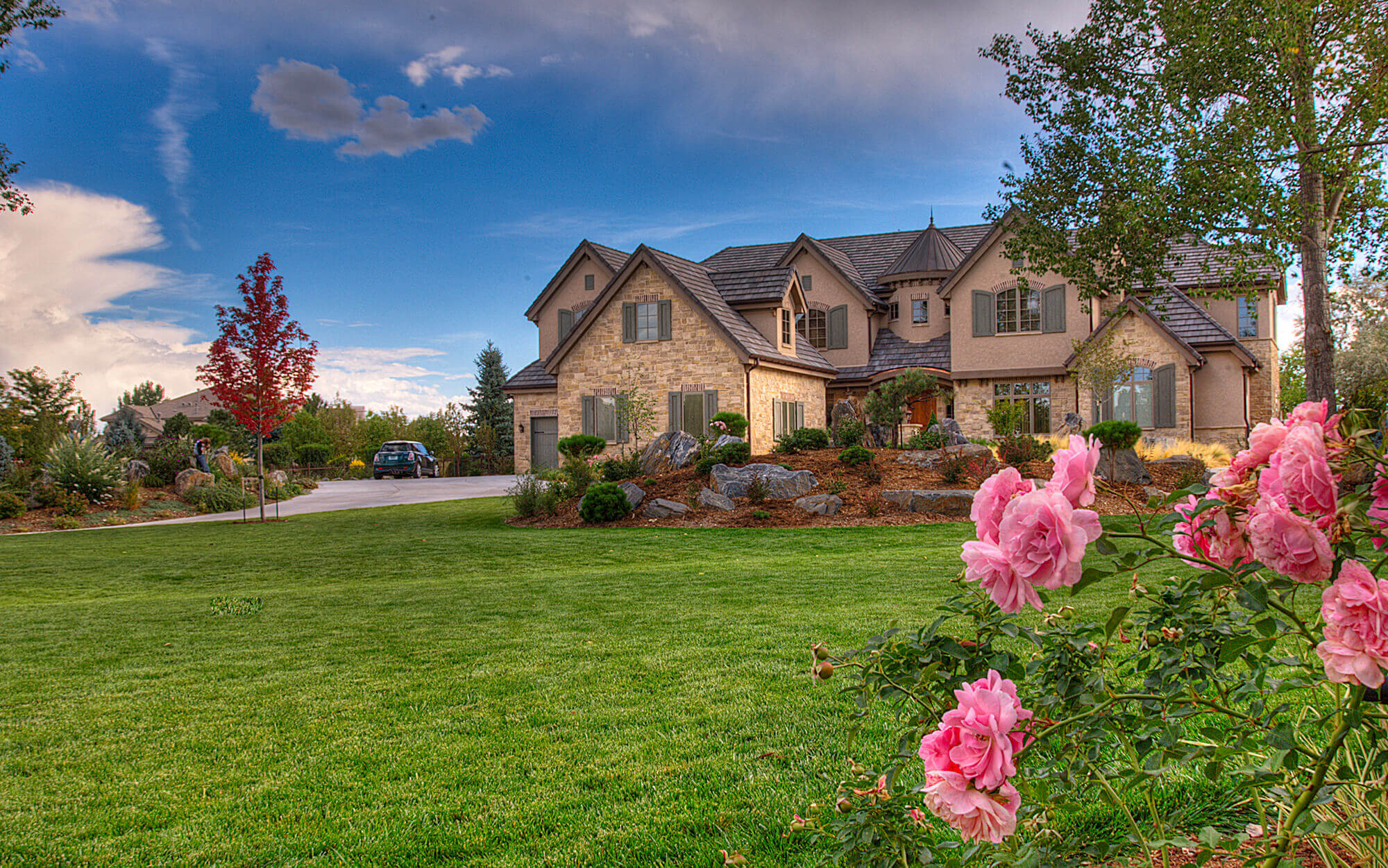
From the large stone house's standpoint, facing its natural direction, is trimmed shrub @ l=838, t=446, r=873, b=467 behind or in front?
in front

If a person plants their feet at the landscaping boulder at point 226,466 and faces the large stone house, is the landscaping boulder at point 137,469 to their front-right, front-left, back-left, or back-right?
back-right

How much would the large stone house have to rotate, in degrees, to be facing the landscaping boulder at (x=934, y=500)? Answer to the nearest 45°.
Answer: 0° — it already faces it

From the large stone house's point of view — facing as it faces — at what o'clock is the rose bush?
The rose bush is roughly at 12 o'clock from the large stone house.

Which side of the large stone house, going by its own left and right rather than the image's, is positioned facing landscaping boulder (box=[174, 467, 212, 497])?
right

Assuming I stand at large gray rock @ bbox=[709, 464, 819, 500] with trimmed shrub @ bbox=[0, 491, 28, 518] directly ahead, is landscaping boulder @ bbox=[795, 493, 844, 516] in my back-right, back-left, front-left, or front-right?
back-left

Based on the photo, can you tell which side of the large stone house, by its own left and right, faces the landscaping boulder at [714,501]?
front

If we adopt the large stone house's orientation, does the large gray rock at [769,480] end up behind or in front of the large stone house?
in front

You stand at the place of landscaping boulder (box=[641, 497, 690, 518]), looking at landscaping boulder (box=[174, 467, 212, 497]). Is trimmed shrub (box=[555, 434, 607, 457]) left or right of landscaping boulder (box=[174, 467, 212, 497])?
right

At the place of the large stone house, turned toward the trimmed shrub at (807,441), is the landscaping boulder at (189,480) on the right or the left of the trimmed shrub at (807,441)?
right

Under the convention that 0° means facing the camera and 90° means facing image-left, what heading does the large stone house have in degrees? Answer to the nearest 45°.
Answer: approximately 0°

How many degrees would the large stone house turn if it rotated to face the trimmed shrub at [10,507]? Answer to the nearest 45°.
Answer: approximately 45° to its right
